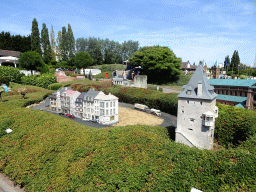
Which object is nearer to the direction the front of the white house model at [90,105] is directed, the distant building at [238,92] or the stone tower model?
the stone tower model

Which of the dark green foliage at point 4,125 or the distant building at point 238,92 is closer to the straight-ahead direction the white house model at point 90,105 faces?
the dark green foliage

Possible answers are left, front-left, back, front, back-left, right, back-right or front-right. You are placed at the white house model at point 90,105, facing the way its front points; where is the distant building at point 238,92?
back-left

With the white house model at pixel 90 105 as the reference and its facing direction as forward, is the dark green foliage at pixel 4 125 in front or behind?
in front

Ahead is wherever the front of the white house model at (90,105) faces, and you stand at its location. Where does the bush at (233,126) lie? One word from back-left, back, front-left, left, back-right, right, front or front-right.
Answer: left

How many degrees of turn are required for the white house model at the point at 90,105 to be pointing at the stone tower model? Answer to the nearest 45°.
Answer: approximately 90° to its left

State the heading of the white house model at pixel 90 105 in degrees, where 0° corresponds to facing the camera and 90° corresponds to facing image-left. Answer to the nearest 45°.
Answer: approximately 45°
